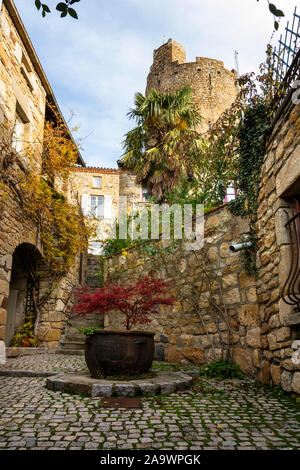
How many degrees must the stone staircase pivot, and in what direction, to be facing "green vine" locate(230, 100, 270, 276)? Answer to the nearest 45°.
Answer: approximately 45° to its left

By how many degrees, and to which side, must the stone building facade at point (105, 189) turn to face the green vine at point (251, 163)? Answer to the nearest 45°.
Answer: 0° — it already faces it

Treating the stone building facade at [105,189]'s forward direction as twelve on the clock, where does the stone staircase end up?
The stone staircase is roughly at 12 o'clock from the stone building facade.

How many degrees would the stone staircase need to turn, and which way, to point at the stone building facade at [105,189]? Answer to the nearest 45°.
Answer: approximately 180°

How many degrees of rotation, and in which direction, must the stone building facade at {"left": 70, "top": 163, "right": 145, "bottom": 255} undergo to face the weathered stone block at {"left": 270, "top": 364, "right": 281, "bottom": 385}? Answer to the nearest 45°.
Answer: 0° — it already faces it

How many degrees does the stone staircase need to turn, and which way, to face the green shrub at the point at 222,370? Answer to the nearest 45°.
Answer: approximately 45° to its left
